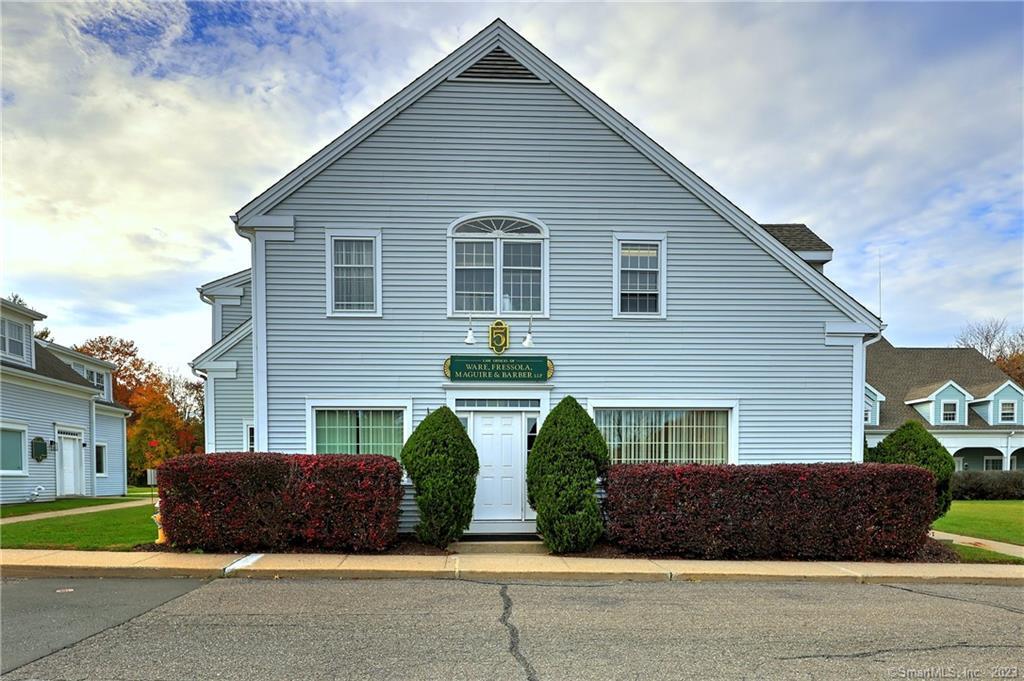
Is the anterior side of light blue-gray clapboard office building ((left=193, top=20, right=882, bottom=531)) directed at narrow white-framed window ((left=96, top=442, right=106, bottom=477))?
no

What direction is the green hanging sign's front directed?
toward the camera

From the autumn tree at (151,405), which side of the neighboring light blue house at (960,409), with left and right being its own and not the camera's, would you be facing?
right

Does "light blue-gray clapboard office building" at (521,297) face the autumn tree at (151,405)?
no

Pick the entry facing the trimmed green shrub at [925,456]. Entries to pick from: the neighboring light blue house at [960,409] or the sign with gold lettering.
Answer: the neighboring light blue house

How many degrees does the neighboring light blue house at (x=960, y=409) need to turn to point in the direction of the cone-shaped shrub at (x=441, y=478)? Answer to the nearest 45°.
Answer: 0° — it already faces it

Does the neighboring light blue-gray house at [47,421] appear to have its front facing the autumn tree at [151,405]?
no

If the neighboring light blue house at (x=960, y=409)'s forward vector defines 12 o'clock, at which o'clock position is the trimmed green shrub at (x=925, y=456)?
The trimmed green shrub is roughly at 12 o'clock from the neighboring light blue house.

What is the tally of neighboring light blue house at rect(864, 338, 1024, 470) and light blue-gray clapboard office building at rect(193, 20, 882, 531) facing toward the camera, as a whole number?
2

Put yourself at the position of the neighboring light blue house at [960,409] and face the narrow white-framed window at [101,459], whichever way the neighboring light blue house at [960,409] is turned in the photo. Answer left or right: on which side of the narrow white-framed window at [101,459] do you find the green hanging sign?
left

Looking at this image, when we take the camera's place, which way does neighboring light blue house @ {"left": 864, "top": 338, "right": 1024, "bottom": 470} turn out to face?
facing the viewer

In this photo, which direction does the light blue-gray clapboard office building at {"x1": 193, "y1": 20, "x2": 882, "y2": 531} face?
toward the camera

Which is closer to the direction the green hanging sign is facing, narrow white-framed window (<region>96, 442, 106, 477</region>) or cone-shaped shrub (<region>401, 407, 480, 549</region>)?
the cone-shaped shrub

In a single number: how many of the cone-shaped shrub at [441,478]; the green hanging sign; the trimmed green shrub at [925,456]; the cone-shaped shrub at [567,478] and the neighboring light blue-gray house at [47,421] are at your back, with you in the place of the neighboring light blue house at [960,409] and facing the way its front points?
0

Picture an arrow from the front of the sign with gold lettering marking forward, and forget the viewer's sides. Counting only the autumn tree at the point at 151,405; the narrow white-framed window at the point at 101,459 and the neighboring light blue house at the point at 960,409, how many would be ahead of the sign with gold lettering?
0

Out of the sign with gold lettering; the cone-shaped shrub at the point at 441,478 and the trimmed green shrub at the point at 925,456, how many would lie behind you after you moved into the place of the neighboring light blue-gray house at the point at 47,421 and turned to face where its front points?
0
